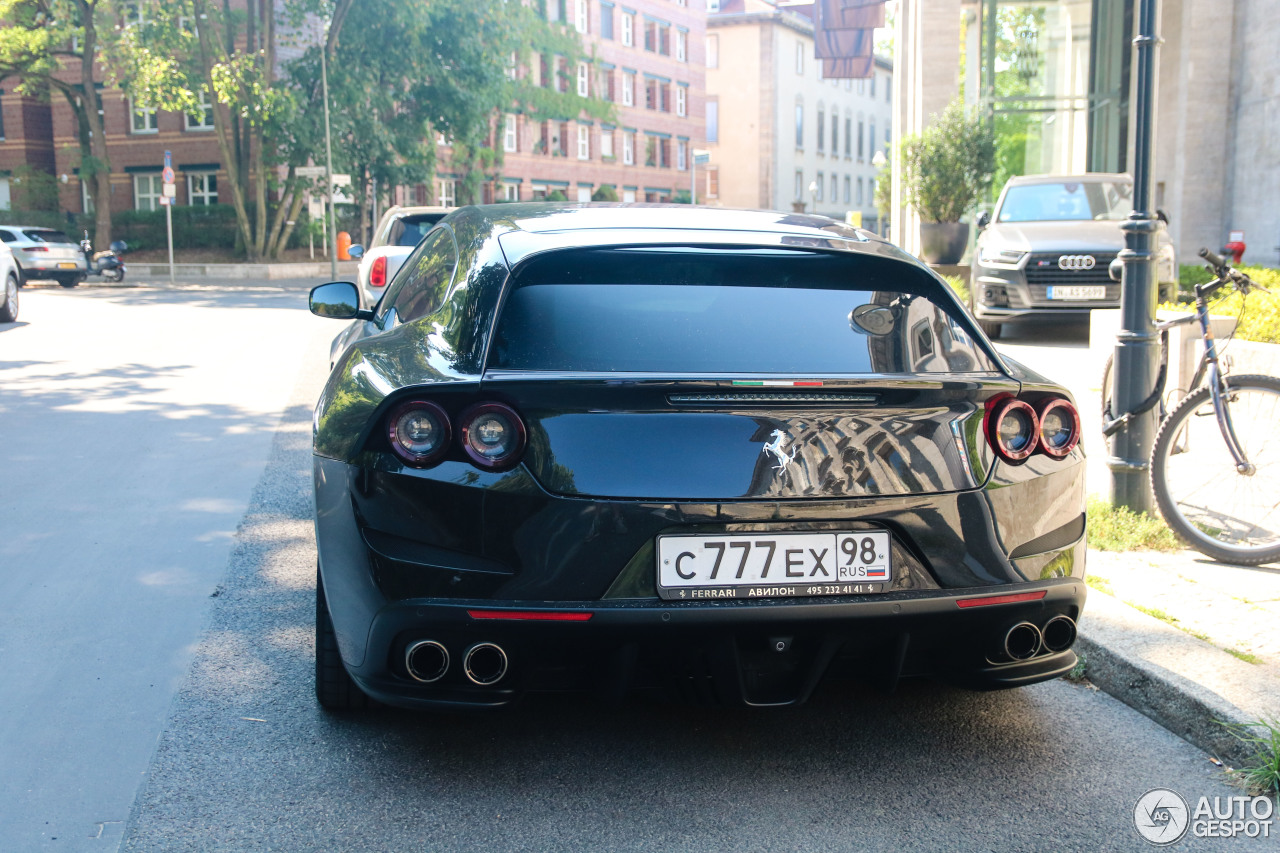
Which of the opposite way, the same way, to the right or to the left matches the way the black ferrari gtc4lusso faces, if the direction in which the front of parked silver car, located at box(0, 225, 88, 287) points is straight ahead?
to the right

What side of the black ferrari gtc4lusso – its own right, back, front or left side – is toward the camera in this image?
back

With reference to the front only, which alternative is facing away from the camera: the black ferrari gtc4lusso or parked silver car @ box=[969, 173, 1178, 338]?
the black ferrari gtc4lusso

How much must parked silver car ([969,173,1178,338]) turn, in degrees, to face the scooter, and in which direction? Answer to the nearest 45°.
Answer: approximately 135° to its right

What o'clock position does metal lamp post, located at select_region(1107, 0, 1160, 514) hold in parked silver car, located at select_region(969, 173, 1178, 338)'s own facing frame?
The metal lamp post is roughly at 12 o'clock from the parked silver car.

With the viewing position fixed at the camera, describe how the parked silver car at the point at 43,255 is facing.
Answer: facing away from the viewer and to the left of the viewer

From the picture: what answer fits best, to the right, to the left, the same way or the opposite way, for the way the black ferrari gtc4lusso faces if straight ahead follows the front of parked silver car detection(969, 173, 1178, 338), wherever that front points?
the opposite way

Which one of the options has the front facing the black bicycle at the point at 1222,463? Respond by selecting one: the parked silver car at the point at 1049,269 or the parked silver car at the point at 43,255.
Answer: the parked silver car at the point at 1049,269

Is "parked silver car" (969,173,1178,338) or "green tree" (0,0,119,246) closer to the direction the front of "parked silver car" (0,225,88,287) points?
the green tree

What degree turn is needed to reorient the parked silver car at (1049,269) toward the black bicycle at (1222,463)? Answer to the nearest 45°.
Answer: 0° — it already faces it

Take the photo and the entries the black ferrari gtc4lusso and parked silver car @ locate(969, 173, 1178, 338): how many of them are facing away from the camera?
1

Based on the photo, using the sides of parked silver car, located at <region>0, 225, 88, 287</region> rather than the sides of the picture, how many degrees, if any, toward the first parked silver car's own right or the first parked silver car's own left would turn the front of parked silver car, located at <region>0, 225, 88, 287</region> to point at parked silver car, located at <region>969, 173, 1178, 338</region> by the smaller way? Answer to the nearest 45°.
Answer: approximately 135° to the first parked silver car's own left

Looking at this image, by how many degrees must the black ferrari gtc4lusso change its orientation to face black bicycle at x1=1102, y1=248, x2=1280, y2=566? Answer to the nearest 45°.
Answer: approximately 45° to its right

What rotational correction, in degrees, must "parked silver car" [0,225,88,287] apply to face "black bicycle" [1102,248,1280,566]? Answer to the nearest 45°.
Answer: approximately 135° to its left
